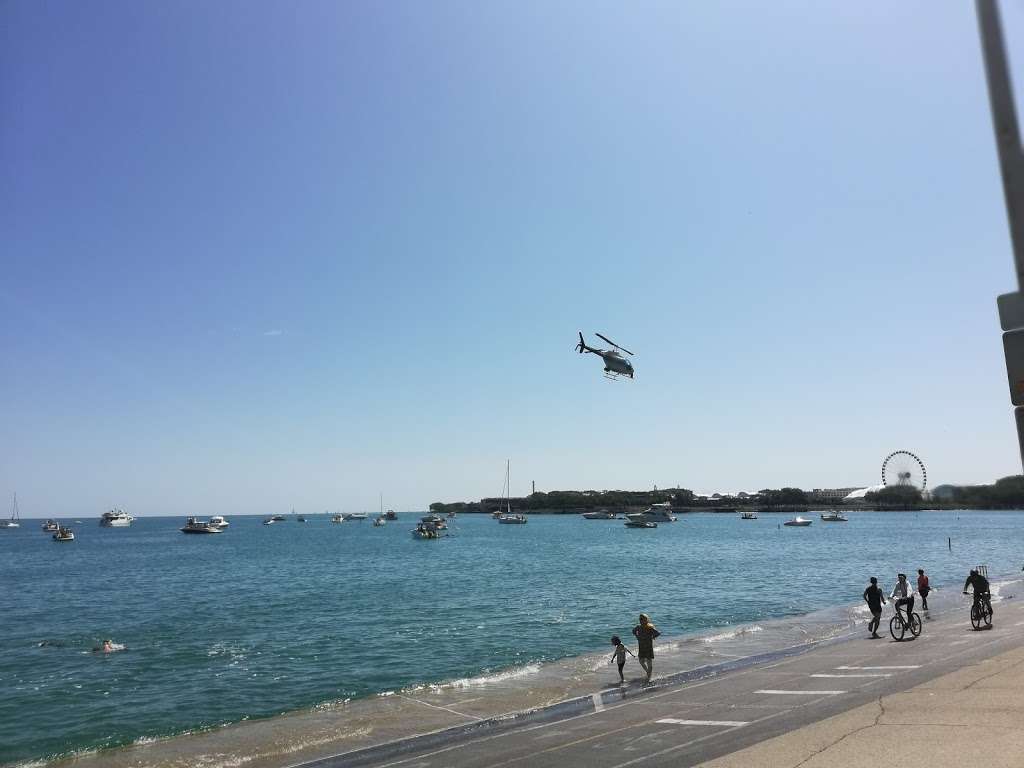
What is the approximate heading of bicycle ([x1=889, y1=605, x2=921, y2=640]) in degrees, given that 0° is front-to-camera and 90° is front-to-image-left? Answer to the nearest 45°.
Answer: approximately 45°

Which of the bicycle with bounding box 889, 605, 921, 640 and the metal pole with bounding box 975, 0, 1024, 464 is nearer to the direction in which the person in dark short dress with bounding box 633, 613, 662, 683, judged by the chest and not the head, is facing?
the metal pole

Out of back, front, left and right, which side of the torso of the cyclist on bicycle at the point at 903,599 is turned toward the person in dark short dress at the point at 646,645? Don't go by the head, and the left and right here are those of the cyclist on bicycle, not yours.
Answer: front

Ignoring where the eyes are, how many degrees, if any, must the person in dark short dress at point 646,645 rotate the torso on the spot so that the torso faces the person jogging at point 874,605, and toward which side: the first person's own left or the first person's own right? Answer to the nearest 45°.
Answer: approximately 180°

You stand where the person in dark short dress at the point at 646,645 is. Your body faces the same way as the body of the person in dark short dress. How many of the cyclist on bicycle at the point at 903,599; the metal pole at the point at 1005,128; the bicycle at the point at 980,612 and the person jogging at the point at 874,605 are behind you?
3

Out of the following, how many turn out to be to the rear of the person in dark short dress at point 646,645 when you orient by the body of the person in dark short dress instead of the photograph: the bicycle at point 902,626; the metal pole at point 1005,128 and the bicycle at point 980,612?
2

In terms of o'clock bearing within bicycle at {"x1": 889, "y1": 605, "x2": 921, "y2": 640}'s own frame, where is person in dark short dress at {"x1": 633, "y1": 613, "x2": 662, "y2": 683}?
The person in dark short dress is roughly at 12 o'clock from the bicycle.

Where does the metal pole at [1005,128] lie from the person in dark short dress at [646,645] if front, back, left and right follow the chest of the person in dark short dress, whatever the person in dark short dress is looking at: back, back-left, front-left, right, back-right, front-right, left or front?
front-left

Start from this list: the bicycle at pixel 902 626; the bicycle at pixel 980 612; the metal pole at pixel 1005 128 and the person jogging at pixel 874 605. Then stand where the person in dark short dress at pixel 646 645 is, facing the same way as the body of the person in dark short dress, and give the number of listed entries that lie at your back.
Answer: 3

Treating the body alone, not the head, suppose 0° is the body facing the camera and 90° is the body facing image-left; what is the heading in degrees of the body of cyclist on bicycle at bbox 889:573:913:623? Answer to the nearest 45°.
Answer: approximately 45°

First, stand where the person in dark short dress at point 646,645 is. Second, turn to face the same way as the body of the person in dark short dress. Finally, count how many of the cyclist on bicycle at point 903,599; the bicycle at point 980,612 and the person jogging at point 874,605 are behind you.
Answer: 3

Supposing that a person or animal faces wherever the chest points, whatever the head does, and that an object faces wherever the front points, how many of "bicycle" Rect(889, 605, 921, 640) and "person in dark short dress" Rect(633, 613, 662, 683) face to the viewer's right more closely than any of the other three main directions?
0

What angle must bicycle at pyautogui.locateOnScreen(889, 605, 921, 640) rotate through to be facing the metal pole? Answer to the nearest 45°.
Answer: approximately 45° to its left

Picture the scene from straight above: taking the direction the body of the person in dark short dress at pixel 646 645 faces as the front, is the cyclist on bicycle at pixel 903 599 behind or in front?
behind
